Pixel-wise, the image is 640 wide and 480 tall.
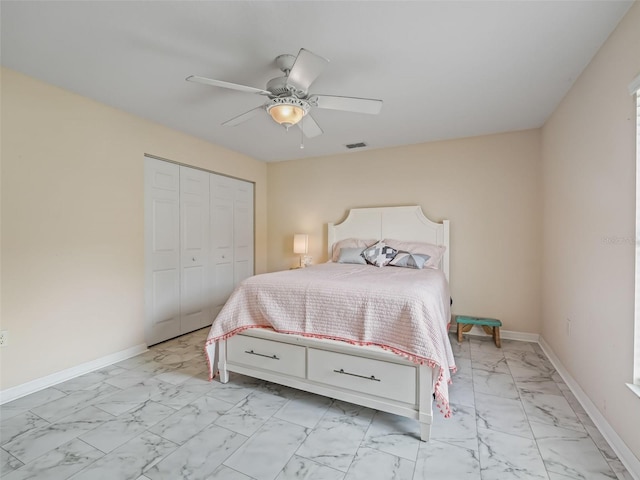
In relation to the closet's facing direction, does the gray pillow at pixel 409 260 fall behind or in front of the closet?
in front

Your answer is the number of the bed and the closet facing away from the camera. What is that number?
0

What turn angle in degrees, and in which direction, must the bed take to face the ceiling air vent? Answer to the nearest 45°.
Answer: approximately 135° to its right

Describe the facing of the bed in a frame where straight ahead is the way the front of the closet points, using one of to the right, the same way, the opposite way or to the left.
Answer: to the right

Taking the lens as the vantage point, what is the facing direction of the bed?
facing the viewer and to the left of the viewer

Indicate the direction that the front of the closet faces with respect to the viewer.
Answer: facing the viewer and to the right of the viewer

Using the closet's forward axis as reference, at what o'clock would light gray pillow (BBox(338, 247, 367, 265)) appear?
The light gray pillow is roughly at 11 o'clock from the closet.

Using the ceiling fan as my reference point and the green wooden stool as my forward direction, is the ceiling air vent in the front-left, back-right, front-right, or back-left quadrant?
front-left
